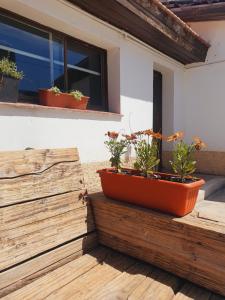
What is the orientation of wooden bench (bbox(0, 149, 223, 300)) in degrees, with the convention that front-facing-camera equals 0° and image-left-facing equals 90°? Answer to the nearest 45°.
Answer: approximately 315°
